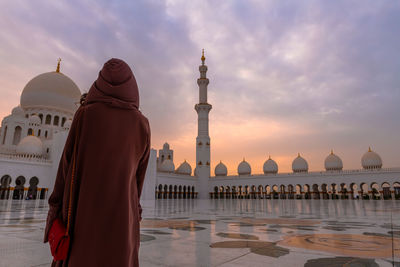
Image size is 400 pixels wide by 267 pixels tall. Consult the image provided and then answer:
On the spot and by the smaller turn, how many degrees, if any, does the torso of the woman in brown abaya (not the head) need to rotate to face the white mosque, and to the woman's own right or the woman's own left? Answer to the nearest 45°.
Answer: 0° — they already face it

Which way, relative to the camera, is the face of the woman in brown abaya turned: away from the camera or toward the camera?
away from the camera

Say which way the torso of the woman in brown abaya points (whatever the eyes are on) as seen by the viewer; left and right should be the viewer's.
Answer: facing away from the viewer
